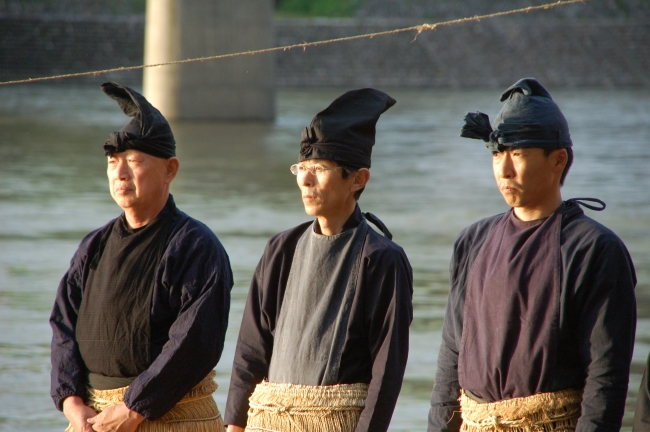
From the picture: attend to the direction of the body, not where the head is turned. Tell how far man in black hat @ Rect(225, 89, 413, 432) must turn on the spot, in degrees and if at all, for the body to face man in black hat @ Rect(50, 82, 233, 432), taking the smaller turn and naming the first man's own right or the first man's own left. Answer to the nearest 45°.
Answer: approximately 45° to the first man's own right

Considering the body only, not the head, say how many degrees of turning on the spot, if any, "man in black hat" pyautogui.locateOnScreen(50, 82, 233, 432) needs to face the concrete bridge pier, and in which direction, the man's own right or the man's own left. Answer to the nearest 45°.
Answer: approximately 135° to the man's own right

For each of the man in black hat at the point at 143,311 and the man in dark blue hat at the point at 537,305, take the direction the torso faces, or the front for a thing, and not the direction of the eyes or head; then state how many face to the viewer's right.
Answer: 0

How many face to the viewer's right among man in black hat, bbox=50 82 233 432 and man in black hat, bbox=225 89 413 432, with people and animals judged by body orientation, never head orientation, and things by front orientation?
0

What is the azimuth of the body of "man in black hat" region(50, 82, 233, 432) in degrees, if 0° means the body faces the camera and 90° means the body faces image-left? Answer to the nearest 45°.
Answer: approximately 45°

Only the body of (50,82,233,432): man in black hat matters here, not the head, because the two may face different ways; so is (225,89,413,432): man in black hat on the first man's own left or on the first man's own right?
on the first man's own left

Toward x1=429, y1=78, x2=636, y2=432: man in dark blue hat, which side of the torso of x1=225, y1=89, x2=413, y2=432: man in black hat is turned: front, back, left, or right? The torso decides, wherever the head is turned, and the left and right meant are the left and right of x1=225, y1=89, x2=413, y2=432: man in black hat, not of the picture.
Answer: left
